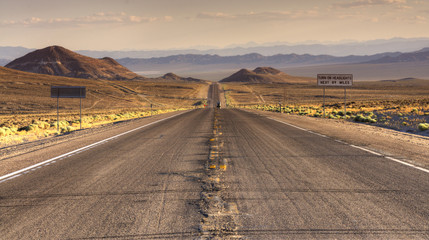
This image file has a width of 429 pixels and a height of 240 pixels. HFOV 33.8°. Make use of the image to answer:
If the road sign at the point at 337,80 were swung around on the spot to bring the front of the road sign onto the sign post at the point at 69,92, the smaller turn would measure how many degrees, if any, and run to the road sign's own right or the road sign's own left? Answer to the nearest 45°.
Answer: approximately 45° to the road sign's own right

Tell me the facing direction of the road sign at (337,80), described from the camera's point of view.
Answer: facing the viewer
